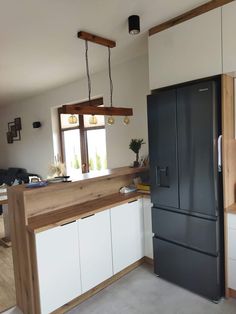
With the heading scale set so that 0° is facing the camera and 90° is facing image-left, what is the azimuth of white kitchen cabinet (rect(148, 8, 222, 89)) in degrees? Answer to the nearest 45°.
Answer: approximately 45°

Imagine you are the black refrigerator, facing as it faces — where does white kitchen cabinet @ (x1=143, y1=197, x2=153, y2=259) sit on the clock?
The white kitchen cabinet is roughly at 3 o'clock from the black refrigerator.

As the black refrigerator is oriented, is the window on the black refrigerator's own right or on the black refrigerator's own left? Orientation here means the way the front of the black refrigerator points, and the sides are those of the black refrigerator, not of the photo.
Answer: on the black refrigerator's own right

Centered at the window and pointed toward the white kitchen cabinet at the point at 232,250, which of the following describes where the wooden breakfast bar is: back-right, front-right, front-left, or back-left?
front-right

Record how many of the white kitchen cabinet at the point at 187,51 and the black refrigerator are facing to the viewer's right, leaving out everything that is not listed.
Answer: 0

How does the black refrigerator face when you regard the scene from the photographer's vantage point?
facing the viewer and to the left of the viewer
